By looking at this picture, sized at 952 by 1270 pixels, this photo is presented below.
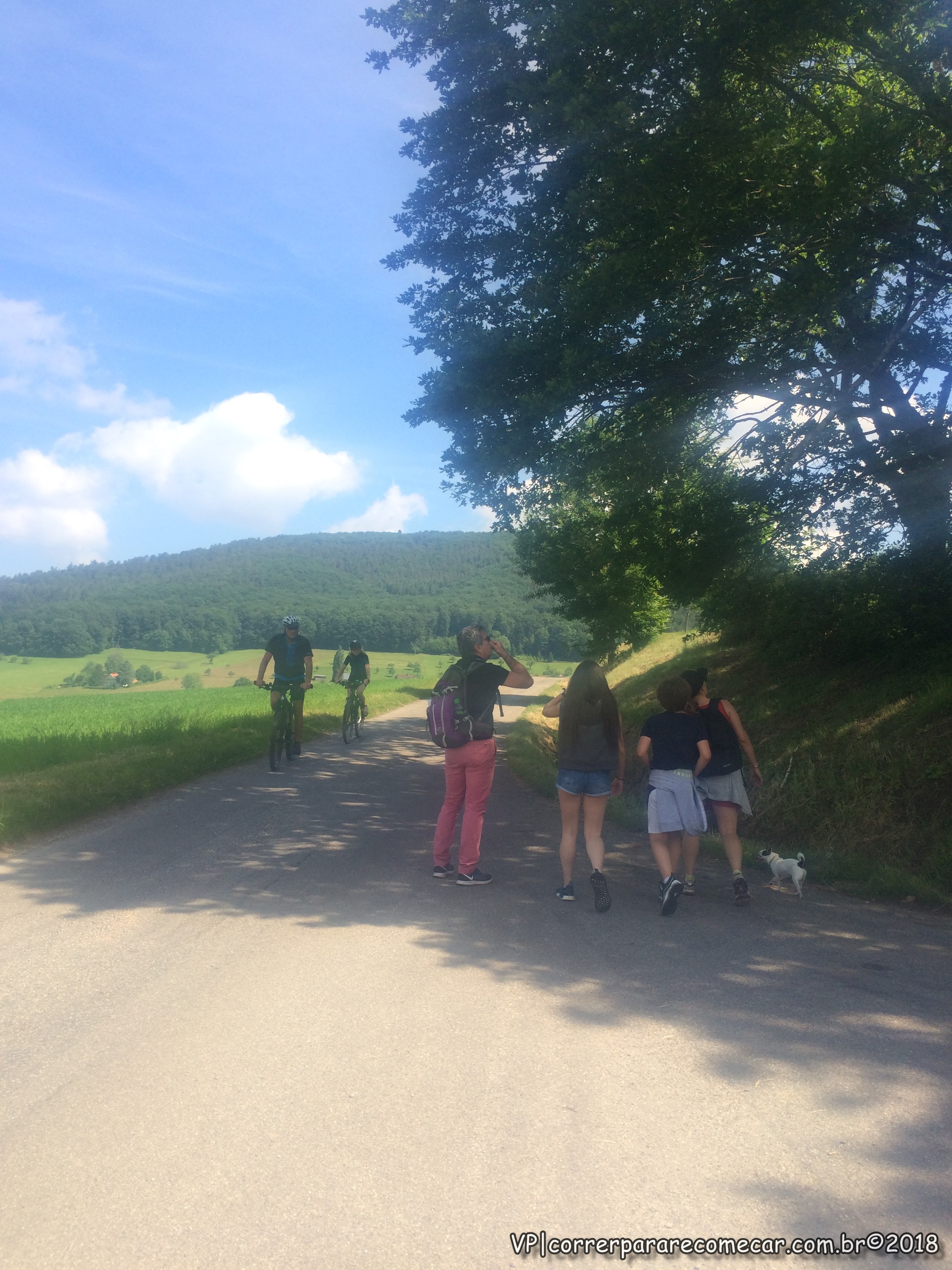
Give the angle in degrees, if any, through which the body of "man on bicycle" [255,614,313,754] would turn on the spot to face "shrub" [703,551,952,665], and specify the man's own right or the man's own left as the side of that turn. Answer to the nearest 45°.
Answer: approximately 90° to the man's own left

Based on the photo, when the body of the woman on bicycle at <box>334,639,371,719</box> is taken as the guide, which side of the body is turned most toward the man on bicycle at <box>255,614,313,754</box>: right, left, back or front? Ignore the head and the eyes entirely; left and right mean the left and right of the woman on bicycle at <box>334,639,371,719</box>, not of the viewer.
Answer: front

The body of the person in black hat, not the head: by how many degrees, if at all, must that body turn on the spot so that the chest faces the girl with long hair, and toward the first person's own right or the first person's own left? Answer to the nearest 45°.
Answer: approximately 135° to the first person's own left

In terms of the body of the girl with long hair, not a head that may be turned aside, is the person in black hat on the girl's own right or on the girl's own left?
on the girl's own right

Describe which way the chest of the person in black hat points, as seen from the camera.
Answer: away from the camera

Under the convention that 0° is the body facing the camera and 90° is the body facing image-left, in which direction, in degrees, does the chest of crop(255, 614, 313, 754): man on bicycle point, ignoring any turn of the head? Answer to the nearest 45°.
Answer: approximately 0°

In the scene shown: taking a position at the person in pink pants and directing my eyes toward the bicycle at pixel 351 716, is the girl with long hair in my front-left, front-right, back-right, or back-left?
back-right

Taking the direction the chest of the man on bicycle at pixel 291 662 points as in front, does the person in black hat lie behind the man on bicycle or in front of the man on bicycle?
in front

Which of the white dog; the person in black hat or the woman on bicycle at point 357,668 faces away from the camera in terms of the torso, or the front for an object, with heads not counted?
the person in black hat

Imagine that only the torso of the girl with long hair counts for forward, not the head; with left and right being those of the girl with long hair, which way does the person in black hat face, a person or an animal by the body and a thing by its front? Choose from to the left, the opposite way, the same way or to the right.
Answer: the same way

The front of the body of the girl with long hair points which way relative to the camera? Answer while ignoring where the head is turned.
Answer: away from the camera

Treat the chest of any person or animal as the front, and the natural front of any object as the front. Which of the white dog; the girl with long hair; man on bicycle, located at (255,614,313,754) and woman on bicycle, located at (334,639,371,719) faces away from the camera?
the girl with long hair

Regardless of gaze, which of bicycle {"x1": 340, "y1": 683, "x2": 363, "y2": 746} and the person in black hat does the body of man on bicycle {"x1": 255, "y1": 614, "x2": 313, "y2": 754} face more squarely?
the person in black hat

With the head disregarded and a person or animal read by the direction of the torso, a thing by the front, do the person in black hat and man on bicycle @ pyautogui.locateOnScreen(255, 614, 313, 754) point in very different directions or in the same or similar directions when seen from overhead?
very different directions

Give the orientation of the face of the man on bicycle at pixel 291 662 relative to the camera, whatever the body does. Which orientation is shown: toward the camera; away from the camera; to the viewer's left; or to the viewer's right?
toward the camera

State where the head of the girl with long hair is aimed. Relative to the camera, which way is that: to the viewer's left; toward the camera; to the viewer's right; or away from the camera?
away from the camera

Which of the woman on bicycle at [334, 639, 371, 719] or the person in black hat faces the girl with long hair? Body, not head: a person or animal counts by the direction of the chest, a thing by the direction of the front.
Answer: the woman on bicycle

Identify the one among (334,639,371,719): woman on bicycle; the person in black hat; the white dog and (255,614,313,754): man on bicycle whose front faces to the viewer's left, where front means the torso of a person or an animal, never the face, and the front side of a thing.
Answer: the white dog

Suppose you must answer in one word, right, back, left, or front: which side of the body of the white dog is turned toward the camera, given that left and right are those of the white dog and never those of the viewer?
left

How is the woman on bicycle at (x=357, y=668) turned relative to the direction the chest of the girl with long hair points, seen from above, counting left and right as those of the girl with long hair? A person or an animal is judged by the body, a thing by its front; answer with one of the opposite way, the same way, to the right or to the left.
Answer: the opposite way

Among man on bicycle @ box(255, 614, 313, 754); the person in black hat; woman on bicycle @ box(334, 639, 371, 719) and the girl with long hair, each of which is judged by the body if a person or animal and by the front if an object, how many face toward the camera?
2
